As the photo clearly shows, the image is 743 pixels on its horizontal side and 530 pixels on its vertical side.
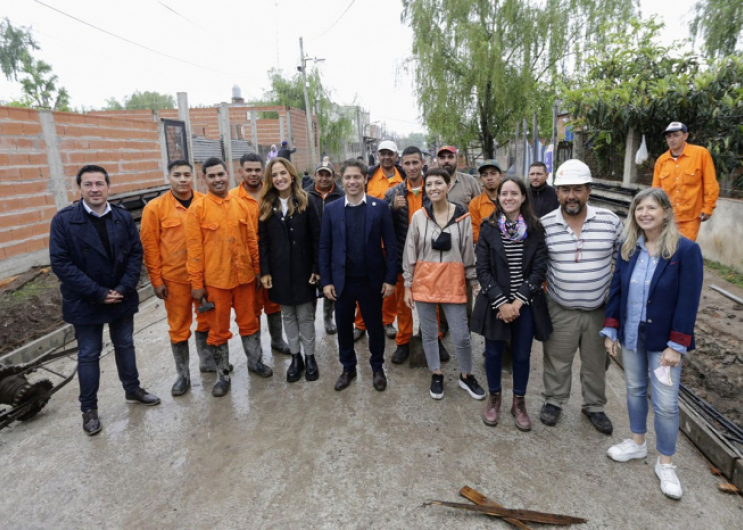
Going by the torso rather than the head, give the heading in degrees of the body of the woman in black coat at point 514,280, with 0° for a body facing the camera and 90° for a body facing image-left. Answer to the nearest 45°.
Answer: approximately 0°

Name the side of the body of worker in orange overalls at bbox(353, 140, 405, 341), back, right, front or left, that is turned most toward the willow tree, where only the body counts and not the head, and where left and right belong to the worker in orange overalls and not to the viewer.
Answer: back

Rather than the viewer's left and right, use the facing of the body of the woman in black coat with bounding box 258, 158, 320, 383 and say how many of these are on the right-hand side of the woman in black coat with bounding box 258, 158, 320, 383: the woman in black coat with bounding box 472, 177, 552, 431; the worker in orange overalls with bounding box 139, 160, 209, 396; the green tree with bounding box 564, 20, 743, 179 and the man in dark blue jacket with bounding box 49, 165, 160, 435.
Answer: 2

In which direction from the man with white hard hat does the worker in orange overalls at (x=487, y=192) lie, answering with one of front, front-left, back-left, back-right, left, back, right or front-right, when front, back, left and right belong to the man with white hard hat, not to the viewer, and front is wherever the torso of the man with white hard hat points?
back-right

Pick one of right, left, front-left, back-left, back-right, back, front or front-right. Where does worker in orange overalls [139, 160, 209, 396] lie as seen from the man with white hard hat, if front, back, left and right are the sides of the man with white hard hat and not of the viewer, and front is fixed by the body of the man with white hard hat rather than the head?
right

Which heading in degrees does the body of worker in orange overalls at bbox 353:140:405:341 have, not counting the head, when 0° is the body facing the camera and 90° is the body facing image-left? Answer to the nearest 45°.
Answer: approximately 0°
